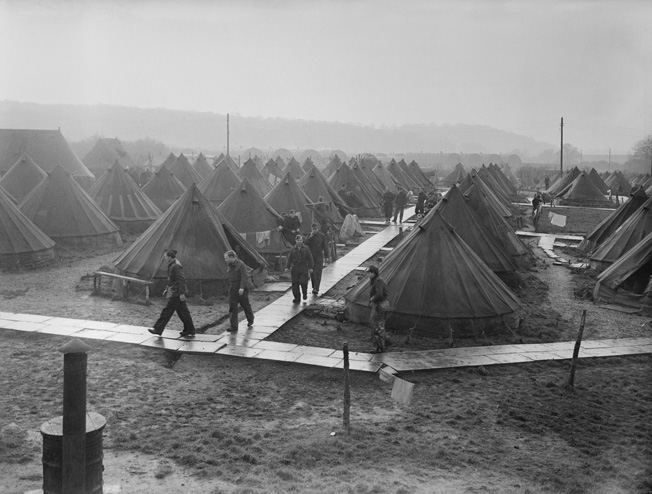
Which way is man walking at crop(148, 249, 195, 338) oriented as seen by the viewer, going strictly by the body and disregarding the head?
to the viewer's left

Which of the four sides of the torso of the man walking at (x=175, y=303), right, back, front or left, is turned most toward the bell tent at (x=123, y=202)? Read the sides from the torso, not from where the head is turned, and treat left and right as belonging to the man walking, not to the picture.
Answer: right

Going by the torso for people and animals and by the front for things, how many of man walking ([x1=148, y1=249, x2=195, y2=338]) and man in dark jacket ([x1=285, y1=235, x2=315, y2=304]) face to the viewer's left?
1

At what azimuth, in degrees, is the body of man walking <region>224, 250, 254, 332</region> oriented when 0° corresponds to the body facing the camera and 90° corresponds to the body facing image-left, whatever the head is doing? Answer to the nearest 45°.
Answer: approximately 45°

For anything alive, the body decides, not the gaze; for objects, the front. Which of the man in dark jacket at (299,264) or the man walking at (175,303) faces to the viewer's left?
the man walking

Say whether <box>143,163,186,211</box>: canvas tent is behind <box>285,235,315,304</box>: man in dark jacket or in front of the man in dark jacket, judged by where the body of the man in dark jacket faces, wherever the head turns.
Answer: behind

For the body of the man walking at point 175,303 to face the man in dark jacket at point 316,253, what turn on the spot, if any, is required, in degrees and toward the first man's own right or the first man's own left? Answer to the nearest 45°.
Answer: approximately 135° to the first man's own right
